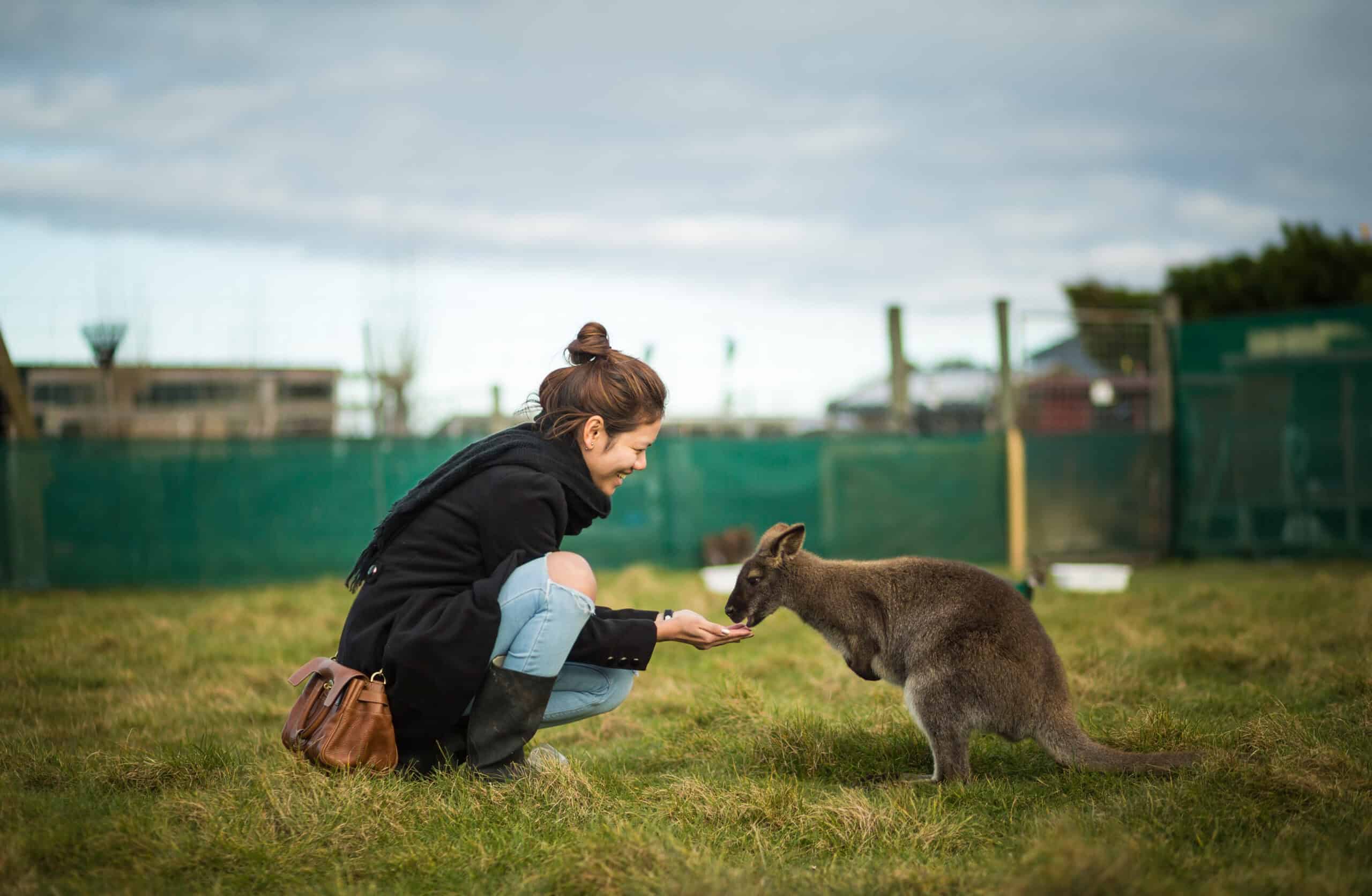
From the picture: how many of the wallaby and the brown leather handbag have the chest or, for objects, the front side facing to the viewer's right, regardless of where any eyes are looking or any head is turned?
0

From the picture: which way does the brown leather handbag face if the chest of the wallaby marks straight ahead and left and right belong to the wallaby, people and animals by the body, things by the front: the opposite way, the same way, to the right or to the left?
to the left

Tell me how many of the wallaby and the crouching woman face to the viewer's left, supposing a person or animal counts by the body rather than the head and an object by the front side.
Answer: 1

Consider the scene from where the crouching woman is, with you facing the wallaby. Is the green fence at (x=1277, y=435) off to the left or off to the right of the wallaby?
left

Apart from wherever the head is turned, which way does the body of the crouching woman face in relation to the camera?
to the viewer's right

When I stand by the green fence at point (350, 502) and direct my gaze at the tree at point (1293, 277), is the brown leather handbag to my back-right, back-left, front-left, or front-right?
back-right

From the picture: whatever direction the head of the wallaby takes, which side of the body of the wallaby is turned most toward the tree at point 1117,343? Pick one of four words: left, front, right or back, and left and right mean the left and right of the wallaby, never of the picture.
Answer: right

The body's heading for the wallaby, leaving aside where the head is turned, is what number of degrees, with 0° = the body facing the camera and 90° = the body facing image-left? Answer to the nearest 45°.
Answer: approximately 90°

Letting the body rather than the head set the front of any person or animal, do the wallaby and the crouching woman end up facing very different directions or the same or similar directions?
very different directions

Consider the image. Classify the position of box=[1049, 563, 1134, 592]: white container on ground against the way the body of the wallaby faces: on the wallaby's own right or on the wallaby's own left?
on the wallaby's own right

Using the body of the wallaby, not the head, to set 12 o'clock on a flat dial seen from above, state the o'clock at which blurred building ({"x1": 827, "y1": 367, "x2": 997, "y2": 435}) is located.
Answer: The blurred building is roughly at 3 o'clock from the wallaby.

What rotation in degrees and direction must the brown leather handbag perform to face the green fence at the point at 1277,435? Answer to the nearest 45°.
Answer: approximately 180°

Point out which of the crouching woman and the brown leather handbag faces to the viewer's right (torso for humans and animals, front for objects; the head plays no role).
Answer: the crouching woman

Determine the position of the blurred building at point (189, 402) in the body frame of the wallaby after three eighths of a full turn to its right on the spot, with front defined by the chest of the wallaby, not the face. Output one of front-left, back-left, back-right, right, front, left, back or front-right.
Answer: left

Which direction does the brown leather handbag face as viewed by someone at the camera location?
facing the viewer and to the left of the viewer

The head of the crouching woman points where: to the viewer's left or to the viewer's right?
to the viewer's right

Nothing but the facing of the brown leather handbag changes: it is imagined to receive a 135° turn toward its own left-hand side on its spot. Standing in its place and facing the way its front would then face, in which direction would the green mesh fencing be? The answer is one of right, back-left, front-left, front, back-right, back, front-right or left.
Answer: front-left

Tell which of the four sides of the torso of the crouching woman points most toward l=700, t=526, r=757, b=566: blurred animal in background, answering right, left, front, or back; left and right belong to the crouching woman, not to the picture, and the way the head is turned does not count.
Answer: left
